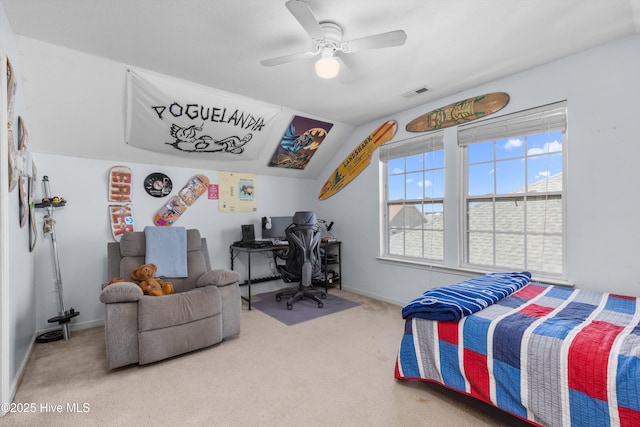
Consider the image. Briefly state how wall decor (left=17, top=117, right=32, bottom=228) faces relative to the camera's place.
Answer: facing to the right of the viewer

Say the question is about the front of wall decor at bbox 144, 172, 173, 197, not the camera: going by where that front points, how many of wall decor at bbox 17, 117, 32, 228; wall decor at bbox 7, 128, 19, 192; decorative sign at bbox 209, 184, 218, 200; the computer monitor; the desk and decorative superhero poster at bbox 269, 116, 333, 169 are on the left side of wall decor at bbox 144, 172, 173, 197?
4

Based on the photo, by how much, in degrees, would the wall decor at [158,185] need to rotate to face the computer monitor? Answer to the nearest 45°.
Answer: approximately 90° to its left

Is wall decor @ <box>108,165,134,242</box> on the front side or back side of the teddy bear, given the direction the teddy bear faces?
on the back side

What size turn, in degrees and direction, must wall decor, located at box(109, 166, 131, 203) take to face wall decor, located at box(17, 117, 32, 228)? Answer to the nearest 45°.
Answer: approximately 45° to its right

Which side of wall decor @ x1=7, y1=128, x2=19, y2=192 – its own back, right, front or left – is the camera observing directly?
right

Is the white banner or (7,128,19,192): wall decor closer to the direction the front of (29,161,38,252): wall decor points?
the white banner

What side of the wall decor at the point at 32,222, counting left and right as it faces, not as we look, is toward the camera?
right

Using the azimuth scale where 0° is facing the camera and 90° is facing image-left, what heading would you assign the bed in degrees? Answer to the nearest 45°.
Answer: approximately 135°
